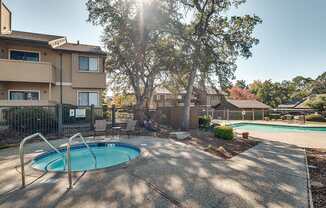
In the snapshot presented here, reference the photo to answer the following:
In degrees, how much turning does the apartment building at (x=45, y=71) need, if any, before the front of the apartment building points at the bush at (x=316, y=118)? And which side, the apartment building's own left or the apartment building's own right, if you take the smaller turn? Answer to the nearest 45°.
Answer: approximately 90° to the apartment building's own left

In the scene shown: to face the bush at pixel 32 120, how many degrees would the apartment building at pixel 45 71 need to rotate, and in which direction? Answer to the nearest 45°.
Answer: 0° — it already faces it

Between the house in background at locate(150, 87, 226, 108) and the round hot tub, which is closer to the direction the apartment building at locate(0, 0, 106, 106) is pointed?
the round hot tub

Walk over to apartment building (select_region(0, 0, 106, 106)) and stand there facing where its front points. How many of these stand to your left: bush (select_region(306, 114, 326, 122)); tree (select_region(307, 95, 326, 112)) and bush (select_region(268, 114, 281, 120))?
3

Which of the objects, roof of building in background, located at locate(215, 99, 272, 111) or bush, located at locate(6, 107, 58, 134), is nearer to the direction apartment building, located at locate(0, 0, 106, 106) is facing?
the bush

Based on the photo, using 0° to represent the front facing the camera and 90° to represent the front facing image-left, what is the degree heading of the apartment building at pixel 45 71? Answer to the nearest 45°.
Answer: approximately 0°

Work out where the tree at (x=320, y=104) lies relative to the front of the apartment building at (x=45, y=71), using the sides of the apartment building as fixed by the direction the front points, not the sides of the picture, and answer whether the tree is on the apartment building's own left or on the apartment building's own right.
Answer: on the apartment building's own left

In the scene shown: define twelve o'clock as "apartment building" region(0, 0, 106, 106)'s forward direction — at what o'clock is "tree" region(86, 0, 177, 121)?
The tree is roughly at 10 o'clock from the apartment building.

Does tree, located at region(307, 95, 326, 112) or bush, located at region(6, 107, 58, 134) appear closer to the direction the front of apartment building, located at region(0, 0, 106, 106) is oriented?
the bush

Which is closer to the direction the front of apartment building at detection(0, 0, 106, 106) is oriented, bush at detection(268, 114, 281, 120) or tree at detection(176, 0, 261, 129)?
the tree

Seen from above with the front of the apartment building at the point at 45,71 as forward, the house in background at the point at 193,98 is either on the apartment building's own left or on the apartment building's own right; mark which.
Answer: on the apartment building's own left

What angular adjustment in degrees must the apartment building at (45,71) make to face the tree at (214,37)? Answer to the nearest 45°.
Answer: approximately 45° to its left

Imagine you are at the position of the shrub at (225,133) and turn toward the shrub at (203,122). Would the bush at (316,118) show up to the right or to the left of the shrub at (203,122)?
right
